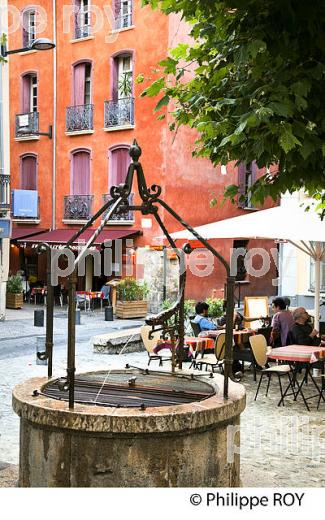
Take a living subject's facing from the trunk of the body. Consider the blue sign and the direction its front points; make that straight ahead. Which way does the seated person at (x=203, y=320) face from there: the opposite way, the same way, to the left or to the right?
to the left

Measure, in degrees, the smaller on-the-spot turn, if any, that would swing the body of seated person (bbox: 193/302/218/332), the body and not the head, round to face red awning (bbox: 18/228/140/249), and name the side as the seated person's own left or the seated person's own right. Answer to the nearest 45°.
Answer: approximately 90° to the seated person's own left

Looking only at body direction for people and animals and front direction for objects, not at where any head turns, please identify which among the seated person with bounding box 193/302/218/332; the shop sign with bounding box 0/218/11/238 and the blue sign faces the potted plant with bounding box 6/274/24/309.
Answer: the blue sign

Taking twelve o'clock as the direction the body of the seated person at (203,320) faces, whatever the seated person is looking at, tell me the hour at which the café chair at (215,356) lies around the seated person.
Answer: The café chair is roughly at 3 o'clock from the seated person.

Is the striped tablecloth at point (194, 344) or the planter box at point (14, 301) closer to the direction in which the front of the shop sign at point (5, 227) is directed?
the striped tablecloth

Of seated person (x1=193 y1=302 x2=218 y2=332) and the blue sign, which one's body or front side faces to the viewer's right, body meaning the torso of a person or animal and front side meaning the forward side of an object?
the seated person

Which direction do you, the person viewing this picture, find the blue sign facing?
facing the viewer

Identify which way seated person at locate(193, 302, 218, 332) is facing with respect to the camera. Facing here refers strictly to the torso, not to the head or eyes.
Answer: to the viewer's right
